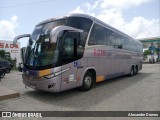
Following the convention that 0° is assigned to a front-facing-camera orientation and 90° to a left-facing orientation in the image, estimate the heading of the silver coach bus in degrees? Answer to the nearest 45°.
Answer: approximately 45°
